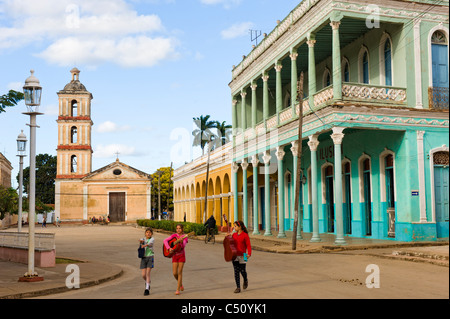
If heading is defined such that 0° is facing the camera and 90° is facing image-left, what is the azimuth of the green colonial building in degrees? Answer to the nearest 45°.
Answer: approximately 45°

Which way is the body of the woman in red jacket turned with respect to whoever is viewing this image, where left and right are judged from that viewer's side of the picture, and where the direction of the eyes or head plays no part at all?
facing the viewer and to the left of the viewer

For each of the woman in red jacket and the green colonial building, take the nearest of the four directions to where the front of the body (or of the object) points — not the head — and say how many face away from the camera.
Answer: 0

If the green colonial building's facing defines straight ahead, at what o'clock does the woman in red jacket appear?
The woman in red jacket is roughly at 11 o'clock from the green colonial building.

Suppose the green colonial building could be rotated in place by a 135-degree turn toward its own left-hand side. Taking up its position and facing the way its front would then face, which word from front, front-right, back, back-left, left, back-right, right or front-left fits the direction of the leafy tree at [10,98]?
back-right

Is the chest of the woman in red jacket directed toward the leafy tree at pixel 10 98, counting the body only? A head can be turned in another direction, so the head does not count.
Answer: no

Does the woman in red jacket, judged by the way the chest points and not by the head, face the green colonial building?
no
